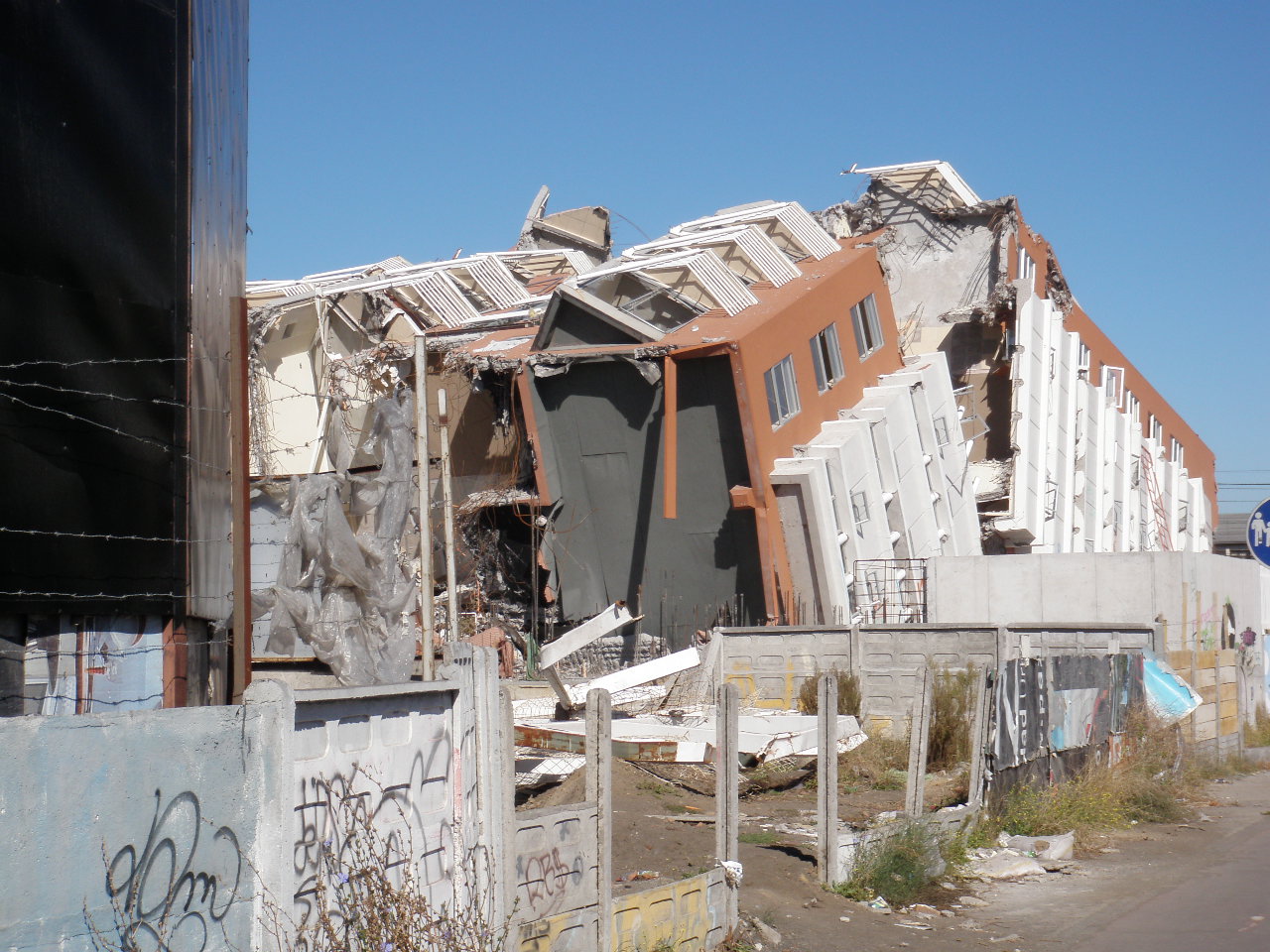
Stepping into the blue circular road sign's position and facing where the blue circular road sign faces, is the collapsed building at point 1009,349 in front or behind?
behind

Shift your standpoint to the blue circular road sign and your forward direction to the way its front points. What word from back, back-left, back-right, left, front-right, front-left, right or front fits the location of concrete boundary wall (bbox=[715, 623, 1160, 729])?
back-right

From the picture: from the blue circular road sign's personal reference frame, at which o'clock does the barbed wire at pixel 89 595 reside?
The barbed wire is roughly at 1 o'clock from the blue circular road sign.

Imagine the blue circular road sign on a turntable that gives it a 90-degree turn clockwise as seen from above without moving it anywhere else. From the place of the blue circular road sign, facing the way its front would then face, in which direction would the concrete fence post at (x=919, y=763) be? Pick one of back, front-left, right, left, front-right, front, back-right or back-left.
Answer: front-left

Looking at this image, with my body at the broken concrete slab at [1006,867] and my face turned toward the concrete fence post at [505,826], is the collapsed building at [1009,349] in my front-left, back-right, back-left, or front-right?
back-right

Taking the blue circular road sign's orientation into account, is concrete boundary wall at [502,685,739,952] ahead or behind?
ahead

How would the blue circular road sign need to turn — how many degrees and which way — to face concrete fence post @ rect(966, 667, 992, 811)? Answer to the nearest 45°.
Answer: approximately 90° to its right

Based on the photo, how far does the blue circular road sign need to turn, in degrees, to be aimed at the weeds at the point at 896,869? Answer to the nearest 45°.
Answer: approximately 45° to its right

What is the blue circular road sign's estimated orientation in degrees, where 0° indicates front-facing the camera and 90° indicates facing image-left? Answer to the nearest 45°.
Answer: approximately 0°

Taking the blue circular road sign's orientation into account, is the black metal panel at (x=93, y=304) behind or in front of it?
in front
